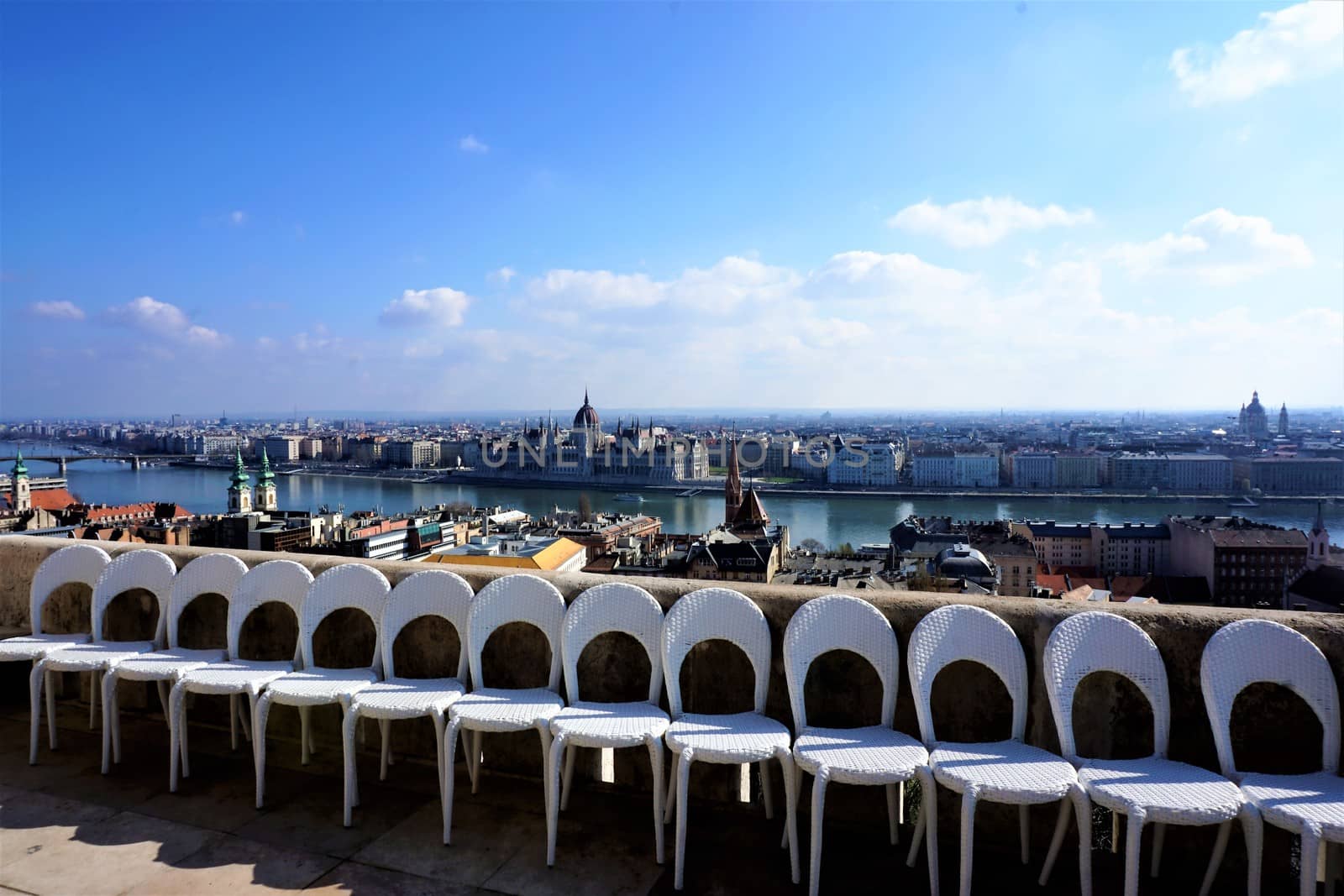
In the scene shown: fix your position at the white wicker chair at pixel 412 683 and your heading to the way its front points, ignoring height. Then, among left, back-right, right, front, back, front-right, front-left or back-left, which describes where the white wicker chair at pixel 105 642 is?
right

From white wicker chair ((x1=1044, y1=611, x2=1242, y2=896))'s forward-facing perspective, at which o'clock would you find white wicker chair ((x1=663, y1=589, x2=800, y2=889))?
white wicker chair ((x1=663, y1=589, x2=800, y2=889)) is roughly at 4 o'clock from white wicker chair ((x1=1044, y1=611, x2=1242, y2=896)).

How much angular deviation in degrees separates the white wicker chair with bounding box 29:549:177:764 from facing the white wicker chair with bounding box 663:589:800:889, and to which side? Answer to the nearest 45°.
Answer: approximately 90° to its left

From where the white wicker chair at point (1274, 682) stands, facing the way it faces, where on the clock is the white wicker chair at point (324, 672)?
the white wicker chair at point (324, 672) is roughly at 4 o'clock from the white wicker chair at point (1274, 682).

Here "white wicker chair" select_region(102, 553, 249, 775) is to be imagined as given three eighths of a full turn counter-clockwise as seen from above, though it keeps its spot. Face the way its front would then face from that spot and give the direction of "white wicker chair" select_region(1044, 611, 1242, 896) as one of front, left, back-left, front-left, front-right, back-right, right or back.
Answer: front-right

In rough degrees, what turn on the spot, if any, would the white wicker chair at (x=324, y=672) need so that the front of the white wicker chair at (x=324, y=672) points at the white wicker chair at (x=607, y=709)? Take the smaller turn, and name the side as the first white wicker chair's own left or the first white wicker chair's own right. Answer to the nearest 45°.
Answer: approximately 90° to the first white wicker chair's own left

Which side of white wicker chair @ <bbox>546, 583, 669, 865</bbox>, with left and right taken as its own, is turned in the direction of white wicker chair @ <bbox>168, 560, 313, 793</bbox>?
right

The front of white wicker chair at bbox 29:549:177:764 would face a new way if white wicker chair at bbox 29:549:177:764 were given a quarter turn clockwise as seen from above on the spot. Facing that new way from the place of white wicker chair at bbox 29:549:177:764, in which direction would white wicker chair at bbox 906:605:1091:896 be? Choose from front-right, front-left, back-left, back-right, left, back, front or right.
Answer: back

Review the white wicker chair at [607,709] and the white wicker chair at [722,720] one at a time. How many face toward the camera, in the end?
2

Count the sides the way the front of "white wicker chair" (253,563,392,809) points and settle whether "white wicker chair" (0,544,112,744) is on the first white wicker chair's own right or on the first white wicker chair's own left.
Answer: on the first white wicker chair's own right

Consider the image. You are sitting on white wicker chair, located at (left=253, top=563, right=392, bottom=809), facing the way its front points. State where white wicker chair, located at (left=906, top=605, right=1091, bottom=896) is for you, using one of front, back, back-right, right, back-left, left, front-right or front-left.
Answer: left

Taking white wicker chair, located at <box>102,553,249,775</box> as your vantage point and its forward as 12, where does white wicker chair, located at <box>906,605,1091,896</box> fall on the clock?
white wicker chair, located at <box>906,605,1091,896</box> is roughly at 9 o'clock from white wicker chair, located at <box>102,553,249,775</box>.
